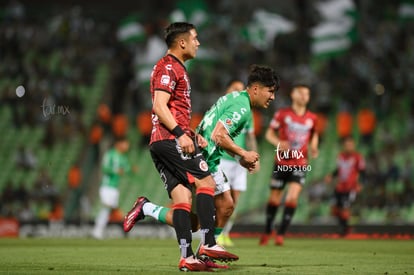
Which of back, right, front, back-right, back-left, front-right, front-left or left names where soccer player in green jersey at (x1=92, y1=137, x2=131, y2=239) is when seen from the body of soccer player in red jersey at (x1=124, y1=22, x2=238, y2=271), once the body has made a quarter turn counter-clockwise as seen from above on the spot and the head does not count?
front

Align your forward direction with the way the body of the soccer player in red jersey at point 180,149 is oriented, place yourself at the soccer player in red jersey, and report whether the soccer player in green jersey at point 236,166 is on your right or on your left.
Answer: on your left

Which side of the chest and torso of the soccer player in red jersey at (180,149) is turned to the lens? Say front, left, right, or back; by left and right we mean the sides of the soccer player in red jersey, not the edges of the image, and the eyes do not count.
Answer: right

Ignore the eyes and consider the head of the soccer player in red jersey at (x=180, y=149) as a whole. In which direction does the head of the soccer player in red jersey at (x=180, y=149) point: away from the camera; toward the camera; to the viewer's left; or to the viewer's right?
to the viewer's right
